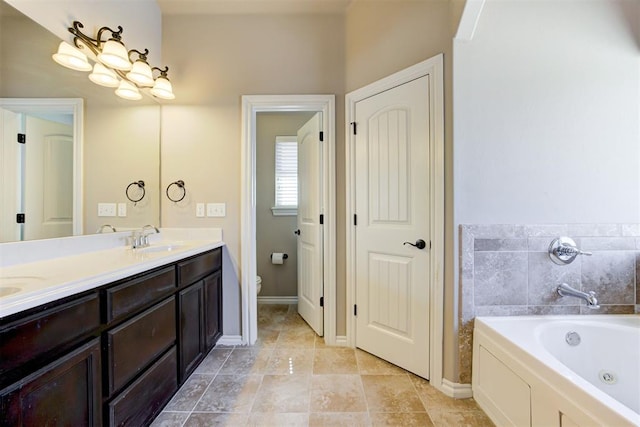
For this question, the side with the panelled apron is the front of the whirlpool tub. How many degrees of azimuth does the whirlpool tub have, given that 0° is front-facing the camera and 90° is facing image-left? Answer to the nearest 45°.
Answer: approximately 45°

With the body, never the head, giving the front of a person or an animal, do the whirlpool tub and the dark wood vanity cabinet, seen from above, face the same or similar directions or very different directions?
very different directions

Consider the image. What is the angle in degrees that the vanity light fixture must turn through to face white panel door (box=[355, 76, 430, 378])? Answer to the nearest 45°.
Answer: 0° — it already faces it

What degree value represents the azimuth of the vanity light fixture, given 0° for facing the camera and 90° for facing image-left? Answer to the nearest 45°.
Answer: approximately 315°

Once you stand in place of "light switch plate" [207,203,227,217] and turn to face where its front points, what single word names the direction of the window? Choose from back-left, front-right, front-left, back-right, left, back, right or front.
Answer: back-left

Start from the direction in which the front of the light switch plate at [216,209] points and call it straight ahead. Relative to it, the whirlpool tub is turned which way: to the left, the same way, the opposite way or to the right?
to the right

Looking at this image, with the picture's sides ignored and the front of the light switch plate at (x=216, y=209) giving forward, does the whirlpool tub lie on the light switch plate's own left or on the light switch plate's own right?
on the light switch plate's own left

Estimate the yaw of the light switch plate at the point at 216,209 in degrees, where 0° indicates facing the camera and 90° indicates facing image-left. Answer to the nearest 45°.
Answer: approximately 0°

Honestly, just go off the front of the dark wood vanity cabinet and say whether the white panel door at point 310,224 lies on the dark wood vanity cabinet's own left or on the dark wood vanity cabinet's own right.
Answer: on the dark wood vanity cabinet's own left
